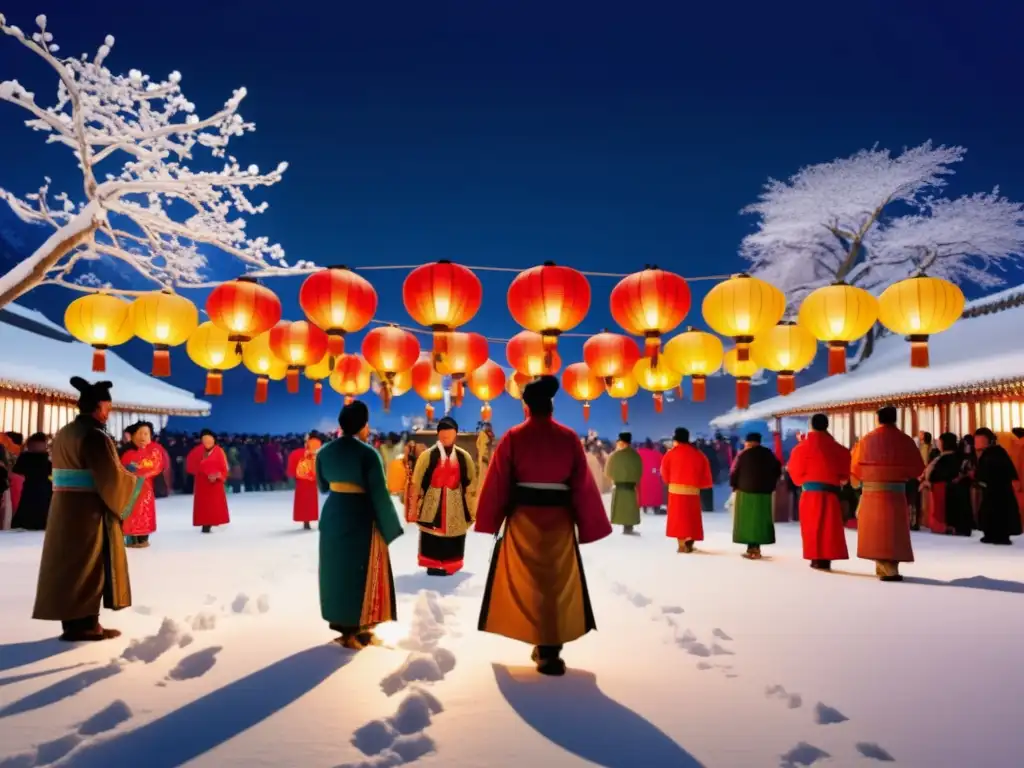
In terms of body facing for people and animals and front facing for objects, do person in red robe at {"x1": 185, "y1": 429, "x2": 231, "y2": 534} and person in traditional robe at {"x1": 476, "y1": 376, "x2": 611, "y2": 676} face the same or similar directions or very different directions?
very different directions

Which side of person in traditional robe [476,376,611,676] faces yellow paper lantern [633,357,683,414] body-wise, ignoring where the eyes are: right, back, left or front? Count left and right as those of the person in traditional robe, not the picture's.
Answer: front

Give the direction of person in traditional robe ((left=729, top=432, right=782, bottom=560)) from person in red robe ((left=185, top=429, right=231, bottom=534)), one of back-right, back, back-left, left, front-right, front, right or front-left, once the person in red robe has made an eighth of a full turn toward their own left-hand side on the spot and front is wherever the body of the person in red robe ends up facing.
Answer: front

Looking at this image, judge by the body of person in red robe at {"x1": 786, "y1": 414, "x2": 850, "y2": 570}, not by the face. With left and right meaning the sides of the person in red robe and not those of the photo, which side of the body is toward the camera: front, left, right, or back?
back

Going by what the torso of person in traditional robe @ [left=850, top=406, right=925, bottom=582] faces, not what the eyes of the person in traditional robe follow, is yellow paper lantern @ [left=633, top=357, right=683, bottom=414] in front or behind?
in front

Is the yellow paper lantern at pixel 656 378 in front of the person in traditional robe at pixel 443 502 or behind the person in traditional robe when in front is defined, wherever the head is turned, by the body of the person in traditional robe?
behind

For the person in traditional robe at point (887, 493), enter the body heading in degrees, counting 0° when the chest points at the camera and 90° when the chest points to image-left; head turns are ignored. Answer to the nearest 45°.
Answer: approximately 180°

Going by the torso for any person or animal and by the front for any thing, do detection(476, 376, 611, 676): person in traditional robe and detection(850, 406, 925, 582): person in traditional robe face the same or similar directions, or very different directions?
same or similar directions

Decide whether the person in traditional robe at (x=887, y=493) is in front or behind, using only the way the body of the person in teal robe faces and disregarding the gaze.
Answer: in front

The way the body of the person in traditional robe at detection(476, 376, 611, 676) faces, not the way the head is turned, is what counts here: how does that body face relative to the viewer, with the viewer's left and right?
facing away from the viewer

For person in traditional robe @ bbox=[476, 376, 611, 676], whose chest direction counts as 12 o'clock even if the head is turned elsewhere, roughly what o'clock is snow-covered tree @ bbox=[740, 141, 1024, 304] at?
The snow-covered tree is roughly at 1 o'clock from the person in traditional robe.

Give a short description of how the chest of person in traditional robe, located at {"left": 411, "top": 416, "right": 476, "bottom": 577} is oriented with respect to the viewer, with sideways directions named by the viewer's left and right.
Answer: facing the viewer

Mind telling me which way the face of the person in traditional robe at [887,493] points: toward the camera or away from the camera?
away from the camera

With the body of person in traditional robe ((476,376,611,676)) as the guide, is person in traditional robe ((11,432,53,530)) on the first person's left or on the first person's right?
on the first person's left

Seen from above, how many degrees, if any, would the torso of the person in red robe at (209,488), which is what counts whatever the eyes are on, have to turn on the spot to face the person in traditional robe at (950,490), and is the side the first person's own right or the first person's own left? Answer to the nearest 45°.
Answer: approximately 90° to the first person's own left
